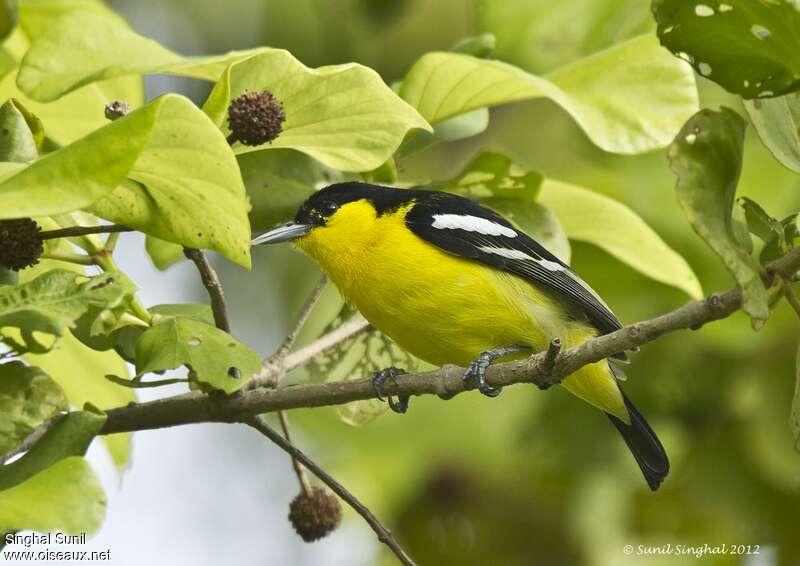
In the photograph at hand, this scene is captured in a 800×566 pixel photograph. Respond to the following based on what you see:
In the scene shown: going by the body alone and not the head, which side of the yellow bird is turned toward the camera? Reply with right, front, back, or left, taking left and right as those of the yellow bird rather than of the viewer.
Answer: left

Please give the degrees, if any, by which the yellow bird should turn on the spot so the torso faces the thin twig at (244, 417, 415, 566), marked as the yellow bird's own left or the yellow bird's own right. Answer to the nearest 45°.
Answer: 0° — it already faces it

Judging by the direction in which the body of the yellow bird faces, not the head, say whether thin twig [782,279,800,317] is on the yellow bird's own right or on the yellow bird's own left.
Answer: on the yellow bird's own left
